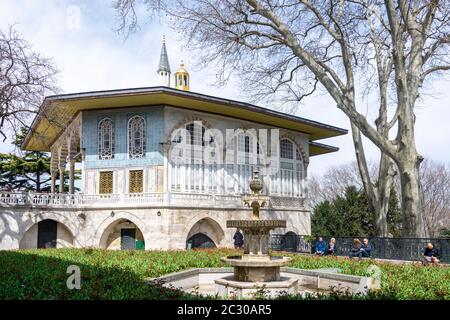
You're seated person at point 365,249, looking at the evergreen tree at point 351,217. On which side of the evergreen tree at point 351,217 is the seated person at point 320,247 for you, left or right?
left

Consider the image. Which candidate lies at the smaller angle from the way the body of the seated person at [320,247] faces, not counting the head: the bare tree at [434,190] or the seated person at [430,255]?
the seated person

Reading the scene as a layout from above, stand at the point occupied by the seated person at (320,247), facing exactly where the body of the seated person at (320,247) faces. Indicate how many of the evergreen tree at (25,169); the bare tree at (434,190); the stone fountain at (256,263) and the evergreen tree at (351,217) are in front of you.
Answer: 1

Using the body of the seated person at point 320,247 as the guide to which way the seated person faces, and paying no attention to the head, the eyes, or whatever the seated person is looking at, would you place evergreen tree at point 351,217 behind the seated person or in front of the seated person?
behind

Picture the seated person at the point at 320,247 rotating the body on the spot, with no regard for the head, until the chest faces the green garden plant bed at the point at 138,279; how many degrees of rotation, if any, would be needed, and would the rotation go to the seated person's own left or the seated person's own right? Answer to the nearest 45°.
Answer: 0° — they already face it

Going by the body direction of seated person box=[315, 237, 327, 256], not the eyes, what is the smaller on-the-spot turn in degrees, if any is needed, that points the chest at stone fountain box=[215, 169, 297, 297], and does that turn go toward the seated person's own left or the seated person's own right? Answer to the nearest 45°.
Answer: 0° — they already face it

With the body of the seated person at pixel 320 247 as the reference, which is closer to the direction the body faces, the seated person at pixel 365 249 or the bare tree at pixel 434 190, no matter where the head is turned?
the seated person

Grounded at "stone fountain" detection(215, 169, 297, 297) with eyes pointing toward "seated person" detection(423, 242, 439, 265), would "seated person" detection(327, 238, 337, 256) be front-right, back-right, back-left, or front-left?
front-left

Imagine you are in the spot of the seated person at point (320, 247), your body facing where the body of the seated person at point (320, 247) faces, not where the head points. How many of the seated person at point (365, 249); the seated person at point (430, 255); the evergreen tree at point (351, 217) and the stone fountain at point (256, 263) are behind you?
1

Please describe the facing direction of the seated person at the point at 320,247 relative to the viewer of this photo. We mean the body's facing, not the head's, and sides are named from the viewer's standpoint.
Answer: facing the viewer
